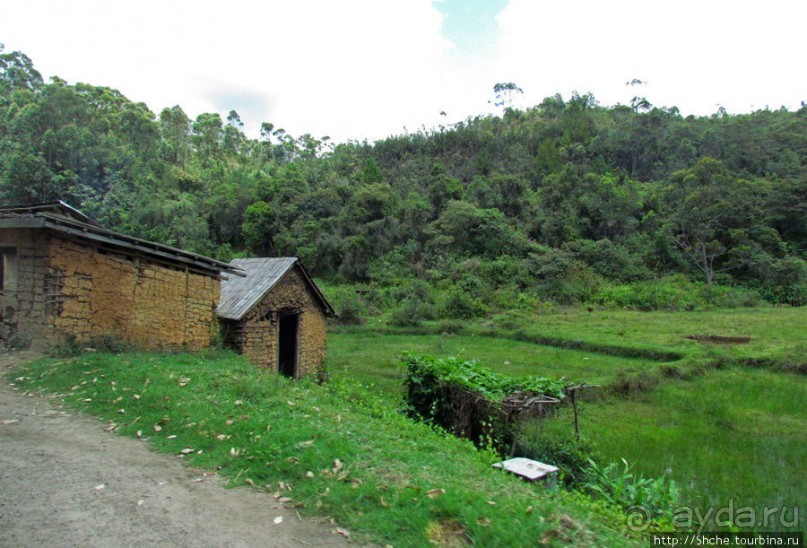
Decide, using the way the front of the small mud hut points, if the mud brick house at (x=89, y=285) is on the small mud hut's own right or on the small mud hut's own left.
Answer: on the small mud hut's own right

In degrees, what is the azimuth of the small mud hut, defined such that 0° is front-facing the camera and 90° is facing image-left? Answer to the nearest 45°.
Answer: approximately 315°

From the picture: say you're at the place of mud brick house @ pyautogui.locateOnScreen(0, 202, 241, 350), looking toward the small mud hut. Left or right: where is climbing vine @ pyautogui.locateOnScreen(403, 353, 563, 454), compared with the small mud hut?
right

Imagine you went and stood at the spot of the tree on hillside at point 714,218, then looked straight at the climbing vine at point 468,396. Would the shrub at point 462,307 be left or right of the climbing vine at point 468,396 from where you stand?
right

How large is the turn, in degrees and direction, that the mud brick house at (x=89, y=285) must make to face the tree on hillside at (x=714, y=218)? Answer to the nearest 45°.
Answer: approximately 135° to its left

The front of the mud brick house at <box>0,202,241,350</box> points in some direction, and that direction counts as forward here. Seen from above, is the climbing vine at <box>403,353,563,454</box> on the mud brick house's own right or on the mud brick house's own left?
on the mud brick house's own left

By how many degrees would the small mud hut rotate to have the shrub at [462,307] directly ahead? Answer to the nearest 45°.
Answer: approximately 90° to its left

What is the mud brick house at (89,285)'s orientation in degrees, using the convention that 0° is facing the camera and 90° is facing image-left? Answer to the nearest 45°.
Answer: approximately 45°

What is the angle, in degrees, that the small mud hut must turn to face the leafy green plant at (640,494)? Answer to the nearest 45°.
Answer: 0° — it already faces it

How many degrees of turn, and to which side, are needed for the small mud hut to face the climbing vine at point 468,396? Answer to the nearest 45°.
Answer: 0° — it already faces it

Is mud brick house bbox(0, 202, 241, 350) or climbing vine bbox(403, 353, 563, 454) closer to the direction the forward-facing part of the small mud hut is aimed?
the climbing vine
